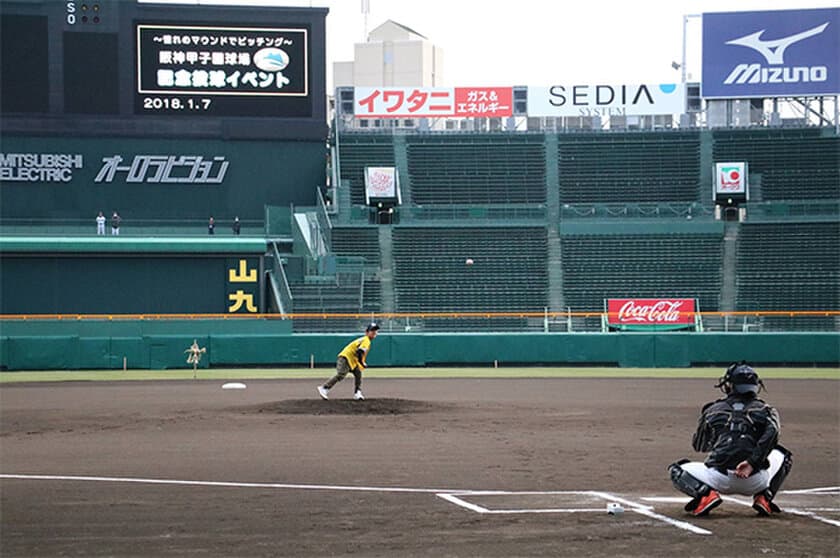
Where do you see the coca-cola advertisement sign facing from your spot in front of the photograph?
facing the viewer

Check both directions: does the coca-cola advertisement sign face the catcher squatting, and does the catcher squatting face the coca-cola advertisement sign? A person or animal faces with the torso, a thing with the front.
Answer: yes

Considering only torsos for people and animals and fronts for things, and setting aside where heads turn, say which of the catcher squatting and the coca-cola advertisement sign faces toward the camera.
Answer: the coca-cola advertisement sign

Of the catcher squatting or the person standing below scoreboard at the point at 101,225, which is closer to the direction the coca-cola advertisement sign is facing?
the catcher squatting

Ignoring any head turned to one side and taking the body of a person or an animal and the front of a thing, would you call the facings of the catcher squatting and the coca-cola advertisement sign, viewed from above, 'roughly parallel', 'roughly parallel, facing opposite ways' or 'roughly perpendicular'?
roughly parallel, facing opposite ways

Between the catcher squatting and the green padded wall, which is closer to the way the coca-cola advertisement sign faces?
the catcher squatting

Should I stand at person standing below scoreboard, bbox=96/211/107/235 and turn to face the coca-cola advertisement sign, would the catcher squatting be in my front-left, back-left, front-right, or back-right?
front-right

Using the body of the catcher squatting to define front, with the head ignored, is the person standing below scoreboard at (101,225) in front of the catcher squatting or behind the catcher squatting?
in front

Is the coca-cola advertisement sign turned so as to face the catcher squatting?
yes

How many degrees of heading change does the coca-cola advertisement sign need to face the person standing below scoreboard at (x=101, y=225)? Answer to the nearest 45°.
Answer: approximately 90° to its right

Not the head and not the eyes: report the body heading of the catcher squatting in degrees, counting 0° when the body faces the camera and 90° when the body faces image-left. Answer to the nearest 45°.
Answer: approximately 180°

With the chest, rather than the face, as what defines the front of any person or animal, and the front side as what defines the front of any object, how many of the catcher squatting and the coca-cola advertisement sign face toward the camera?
1

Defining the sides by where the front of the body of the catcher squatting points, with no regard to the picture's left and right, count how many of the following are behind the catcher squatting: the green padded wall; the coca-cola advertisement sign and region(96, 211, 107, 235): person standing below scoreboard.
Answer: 0
